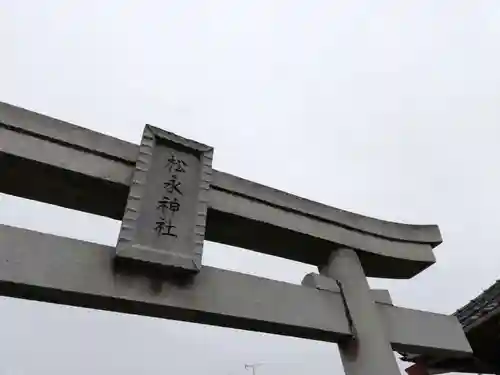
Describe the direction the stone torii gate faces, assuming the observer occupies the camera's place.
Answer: facing the viewer and to the right of the viewer
